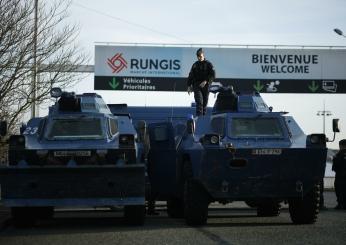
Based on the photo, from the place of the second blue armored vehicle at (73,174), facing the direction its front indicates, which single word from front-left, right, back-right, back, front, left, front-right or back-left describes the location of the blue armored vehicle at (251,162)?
left

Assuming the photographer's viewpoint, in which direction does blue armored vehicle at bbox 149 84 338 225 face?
facing the viewer

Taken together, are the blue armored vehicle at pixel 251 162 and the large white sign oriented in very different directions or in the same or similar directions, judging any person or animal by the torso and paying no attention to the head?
same or similar directions

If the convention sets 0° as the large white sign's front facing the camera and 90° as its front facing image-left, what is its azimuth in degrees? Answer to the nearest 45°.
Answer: approximately 0°

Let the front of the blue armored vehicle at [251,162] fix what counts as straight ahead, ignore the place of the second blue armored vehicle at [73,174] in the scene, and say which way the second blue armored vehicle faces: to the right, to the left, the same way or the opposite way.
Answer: the same way

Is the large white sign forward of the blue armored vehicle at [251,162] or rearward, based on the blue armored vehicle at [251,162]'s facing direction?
rearward

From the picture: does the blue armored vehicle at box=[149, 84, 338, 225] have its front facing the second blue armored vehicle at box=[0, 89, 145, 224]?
no

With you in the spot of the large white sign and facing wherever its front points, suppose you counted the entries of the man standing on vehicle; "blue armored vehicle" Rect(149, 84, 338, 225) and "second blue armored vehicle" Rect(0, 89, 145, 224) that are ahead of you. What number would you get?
3

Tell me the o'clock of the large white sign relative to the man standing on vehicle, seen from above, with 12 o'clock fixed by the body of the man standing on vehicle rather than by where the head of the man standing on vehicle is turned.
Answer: The large white sign is roughly at 6 o'clock from the man standing on vehicle.

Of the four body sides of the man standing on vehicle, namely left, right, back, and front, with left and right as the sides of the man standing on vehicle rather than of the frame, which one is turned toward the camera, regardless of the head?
front

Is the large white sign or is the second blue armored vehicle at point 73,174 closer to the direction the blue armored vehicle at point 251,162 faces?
the second blue armored vehicle

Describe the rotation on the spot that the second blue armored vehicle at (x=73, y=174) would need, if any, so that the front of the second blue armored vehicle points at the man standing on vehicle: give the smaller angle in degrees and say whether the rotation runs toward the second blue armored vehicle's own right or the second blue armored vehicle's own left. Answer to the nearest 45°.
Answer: approximately 135° to the second blue armored vehicle's own left

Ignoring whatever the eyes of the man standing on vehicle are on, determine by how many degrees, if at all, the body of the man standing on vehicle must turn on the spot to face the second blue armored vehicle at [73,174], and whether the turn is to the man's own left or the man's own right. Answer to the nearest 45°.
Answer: approximately 45° to the man's own right

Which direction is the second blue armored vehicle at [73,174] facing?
toward the camera

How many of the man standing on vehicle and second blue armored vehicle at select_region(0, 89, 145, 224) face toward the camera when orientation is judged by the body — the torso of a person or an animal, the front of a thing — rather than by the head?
2

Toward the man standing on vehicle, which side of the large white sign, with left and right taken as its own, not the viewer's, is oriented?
front

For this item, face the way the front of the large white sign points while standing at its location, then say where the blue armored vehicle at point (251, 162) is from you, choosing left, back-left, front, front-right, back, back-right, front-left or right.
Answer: front

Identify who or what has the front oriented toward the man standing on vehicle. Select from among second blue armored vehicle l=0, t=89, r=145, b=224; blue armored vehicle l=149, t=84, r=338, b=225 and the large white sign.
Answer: the large white sign
